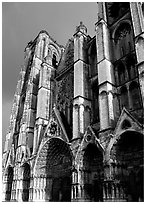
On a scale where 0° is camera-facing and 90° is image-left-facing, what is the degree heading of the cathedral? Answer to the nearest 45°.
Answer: approximately 45°
